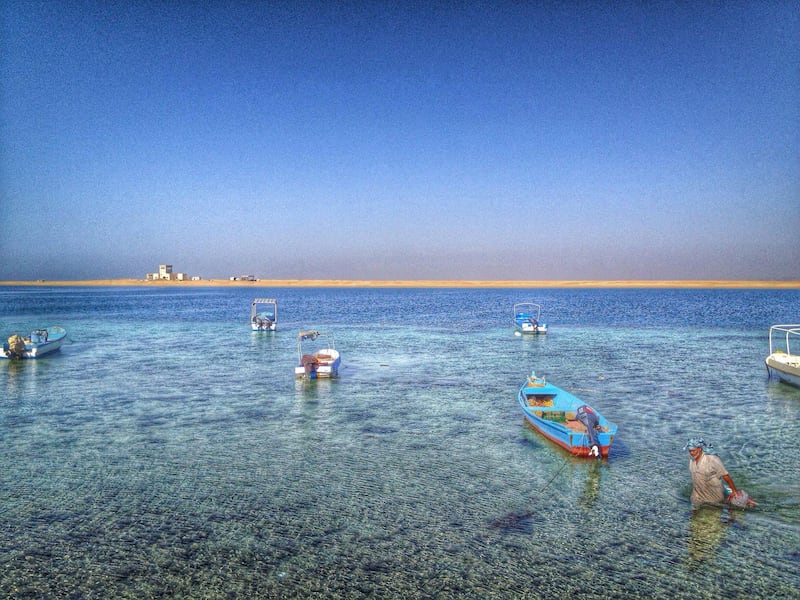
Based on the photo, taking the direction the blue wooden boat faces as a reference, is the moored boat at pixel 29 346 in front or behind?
in front

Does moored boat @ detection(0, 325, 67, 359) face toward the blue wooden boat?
no

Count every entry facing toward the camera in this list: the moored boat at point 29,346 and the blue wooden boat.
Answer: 0

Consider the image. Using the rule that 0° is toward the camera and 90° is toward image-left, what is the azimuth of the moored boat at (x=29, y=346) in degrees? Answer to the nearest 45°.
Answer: approximately 225°

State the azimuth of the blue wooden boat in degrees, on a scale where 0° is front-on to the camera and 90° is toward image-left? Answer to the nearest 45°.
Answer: approximately 135°
